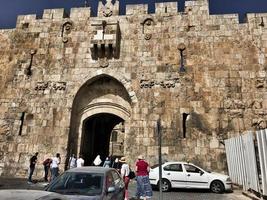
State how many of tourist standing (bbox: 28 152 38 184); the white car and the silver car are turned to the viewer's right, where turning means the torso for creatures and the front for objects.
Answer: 2

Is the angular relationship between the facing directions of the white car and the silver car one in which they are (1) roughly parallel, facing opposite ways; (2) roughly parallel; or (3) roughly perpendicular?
roughly perpendicular

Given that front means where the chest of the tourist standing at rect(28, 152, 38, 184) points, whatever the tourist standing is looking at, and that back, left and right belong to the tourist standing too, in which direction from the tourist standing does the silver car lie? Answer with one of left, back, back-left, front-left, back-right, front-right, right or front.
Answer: right

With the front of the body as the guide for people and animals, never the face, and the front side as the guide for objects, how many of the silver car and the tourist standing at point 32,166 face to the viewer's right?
1

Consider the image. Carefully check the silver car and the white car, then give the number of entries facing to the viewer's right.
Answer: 1

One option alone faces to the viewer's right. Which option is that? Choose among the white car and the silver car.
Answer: the white car

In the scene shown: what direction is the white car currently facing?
to the viewer's right

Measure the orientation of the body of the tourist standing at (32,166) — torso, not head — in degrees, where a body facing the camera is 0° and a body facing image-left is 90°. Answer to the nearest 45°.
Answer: approximately 270°
